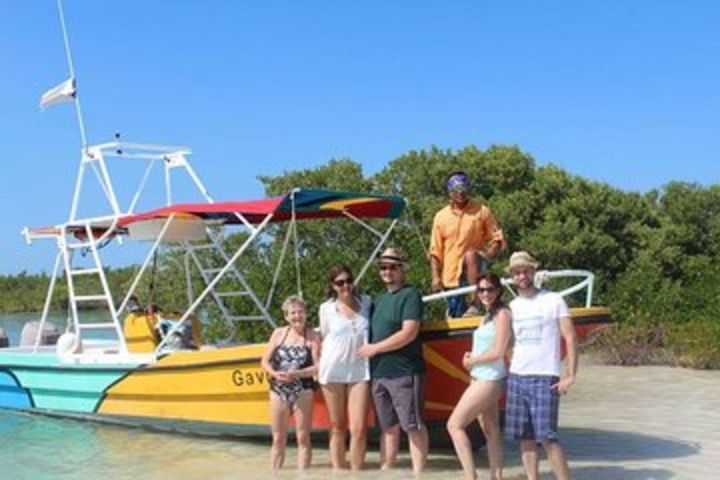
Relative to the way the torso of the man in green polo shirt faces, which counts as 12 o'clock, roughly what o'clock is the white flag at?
The white flag is roughly at 3 o'clock from the man in green polo shirt.

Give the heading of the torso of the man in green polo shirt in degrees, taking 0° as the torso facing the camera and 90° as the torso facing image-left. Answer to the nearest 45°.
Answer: approximately 45°

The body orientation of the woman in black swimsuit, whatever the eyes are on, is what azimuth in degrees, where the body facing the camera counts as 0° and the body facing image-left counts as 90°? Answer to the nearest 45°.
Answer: approximately 0°

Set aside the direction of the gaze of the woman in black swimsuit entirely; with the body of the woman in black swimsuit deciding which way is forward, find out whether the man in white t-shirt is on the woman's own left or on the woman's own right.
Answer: on the woman's own left

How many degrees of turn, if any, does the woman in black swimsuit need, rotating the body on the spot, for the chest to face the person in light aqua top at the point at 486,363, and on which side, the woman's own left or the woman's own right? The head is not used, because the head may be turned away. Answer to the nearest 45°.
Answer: approximately 45° to the woman's own left

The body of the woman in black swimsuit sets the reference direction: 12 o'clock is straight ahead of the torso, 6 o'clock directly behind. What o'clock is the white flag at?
The white flag is roughly at 5 o'clock from the woman in black swimsuit.

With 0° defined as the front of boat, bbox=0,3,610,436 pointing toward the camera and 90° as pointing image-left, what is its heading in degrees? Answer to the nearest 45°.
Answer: approximately 315°

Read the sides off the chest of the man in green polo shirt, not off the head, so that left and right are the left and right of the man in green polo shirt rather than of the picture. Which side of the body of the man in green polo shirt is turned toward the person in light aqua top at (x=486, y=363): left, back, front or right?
left
